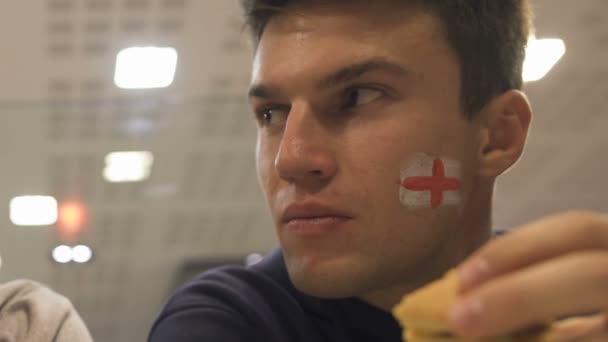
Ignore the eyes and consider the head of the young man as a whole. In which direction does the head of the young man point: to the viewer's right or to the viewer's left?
to the viewer's left

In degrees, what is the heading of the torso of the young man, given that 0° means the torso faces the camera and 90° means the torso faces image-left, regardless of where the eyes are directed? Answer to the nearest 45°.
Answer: approximately 45°
